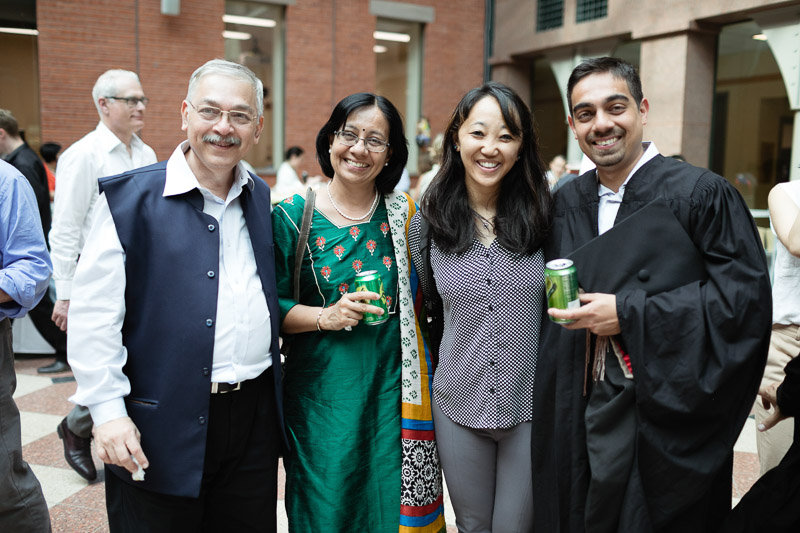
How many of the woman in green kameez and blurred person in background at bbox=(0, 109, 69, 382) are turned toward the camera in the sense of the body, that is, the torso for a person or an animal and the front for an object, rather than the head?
1

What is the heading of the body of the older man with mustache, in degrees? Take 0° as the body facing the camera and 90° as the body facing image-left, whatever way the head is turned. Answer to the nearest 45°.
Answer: approximately 315°

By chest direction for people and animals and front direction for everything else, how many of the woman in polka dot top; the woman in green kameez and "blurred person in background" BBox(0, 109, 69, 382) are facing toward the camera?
2

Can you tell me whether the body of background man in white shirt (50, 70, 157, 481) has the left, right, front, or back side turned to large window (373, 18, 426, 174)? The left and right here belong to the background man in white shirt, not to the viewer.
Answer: left

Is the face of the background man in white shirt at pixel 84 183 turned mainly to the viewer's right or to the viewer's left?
to the viewer's right

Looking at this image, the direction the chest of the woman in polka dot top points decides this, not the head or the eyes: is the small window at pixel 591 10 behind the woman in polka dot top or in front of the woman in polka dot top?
behind

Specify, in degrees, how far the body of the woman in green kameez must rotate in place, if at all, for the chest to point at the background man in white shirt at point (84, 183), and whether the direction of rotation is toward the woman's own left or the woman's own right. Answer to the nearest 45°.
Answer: approximately 135° to the woman's own right

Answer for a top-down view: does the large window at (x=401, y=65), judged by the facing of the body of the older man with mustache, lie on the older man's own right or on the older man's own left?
on the older man's own left
